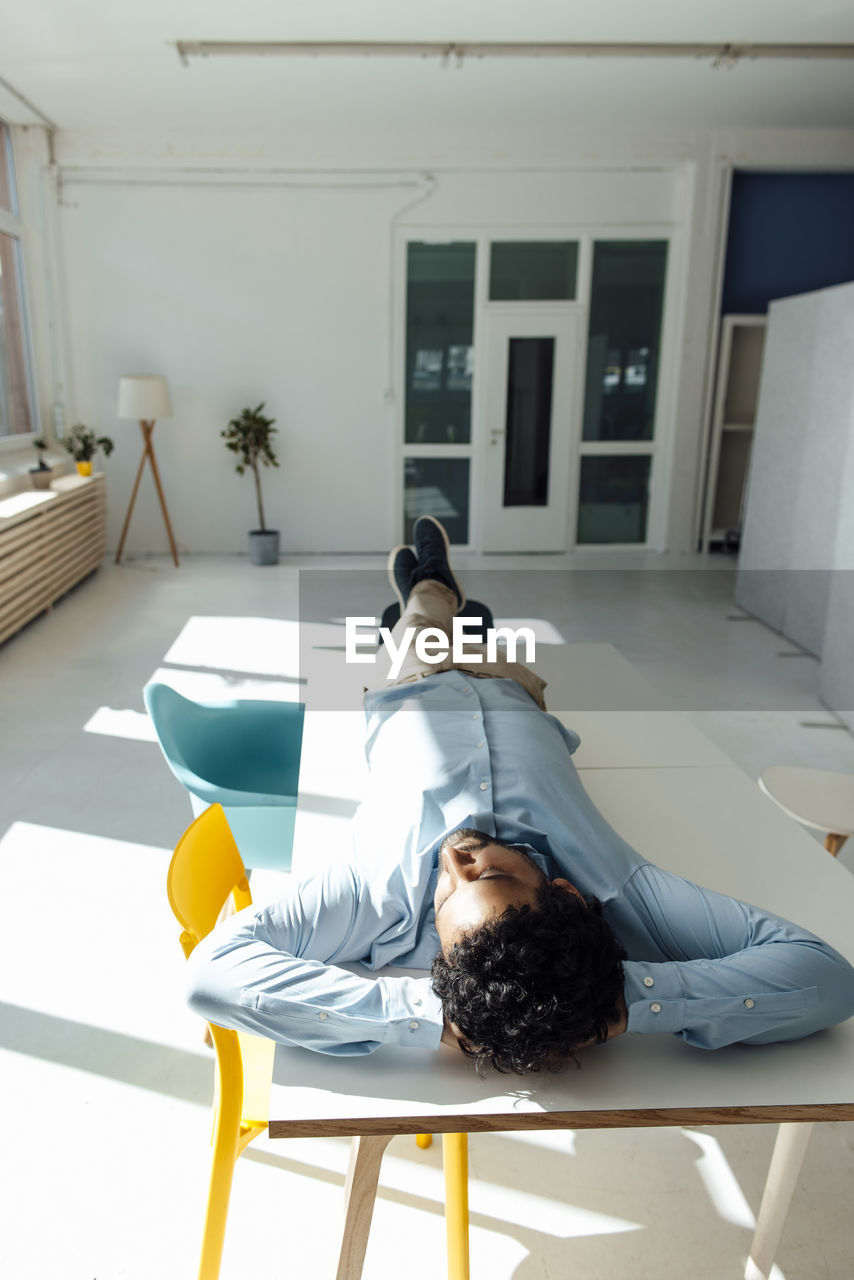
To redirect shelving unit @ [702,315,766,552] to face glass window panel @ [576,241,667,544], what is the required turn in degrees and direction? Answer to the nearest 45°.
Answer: approximately 45° to its right

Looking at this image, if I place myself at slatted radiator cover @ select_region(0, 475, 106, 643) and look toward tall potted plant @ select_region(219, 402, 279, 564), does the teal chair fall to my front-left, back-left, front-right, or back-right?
back-right

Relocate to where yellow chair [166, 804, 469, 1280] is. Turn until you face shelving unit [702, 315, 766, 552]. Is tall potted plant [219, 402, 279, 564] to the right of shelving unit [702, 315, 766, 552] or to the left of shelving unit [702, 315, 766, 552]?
left
